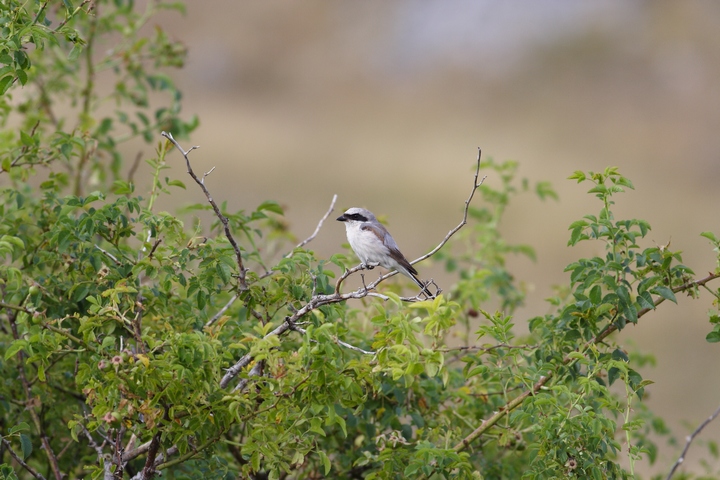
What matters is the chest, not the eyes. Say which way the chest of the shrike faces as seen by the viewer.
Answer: to the viewer's left
